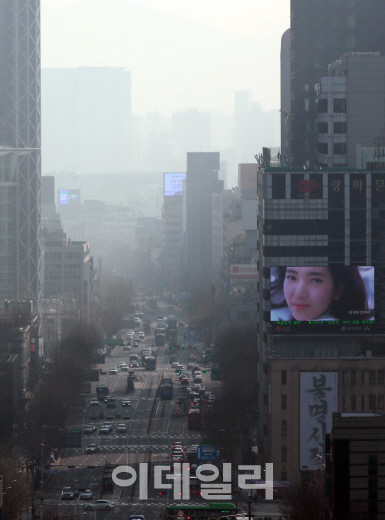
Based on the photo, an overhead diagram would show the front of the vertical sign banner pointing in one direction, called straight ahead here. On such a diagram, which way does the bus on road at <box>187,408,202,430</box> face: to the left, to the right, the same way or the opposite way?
the opposite way

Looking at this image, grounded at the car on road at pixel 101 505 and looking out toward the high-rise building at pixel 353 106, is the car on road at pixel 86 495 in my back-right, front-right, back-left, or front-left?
front-left

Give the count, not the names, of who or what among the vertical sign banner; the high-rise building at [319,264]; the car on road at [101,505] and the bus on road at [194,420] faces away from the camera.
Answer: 1

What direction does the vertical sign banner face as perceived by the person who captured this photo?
facing the viewer

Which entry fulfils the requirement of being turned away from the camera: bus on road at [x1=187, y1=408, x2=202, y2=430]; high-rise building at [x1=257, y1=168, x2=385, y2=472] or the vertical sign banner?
the bus on road

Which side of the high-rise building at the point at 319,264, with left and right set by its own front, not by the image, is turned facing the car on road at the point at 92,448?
right

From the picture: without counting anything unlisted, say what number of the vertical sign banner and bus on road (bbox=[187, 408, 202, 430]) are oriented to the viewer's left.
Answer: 0

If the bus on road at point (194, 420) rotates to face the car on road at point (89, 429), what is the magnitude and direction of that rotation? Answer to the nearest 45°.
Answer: approximately 90° to its left

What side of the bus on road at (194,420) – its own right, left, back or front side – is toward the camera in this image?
back

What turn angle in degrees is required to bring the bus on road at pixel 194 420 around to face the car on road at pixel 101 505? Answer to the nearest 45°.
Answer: approximately 180°
